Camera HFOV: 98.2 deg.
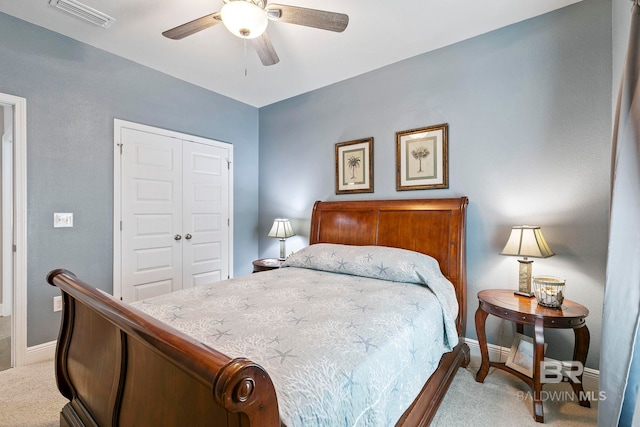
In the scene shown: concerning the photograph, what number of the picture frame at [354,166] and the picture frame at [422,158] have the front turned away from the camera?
0

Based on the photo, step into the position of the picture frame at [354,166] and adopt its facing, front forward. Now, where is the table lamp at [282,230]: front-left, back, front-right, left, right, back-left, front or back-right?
front-right

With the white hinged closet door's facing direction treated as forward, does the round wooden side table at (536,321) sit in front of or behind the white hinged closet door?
in front

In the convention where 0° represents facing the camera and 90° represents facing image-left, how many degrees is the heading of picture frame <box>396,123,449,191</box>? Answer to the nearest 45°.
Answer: approximately 45°

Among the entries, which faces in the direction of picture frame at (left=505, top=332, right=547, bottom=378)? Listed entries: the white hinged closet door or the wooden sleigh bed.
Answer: the white hinged closet door

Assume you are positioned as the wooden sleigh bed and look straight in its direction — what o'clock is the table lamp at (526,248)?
The table lamp is roughly at 7 o'clock from the wooden sleigh bed.

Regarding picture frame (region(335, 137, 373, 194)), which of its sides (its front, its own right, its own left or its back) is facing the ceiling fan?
front

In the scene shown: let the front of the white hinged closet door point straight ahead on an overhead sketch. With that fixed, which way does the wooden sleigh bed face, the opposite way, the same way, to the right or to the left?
to the right

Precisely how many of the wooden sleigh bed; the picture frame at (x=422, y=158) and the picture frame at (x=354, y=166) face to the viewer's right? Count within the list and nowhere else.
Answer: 0

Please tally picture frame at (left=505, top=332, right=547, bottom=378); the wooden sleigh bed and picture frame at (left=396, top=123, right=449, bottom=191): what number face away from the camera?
0

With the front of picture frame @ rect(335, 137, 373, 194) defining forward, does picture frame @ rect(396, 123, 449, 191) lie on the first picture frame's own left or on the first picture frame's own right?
on the first picture frame's own left

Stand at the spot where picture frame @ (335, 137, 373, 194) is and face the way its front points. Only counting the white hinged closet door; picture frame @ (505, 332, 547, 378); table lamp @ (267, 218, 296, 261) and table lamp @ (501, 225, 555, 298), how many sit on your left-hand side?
2

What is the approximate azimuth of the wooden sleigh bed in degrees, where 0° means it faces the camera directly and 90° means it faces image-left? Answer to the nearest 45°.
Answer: approximately 45°

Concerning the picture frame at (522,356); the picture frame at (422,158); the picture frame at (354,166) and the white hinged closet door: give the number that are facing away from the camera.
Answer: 0

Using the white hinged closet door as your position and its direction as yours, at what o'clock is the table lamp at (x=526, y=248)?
The table lamp is roughly at 12 o'clock from the white hinged closet door.
